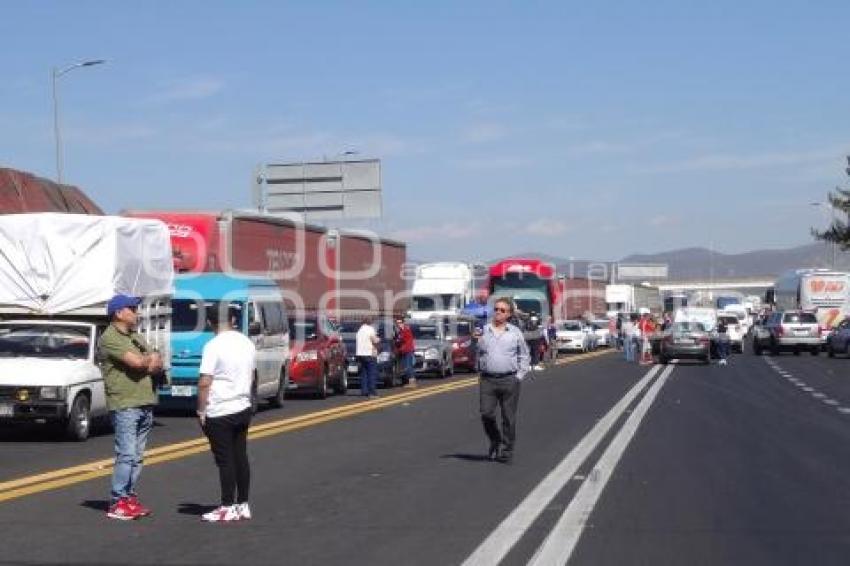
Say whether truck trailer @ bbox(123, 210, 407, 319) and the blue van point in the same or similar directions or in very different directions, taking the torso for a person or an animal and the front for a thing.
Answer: same or similar directions

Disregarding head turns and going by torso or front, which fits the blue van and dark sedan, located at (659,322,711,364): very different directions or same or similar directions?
very different directions

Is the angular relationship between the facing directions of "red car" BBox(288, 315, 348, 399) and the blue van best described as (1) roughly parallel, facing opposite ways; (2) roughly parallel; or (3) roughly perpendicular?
roughly parallel

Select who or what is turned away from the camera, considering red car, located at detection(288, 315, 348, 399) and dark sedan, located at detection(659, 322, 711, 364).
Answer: the dark sedan

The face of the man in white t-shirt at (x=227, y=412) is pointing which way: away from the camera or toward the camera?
away from the camera

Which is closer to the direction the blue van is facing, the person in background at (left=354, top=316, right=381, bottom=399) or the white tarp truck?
the white tarp truck

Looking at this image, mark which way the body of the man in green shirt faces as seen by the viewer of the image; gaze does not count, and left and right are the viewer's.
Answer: facing to the right of the viewer

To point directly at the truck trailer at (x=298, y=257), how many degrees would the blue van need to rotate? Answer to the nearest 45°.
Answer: approximately 135° to its right

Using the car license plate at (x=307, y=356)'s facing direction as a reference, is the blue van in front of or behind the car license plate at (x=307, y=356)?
in front

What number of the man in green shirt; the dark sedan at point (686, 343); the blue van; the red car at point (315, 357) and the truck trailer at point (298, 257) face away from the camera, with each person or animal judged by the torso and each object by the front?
1

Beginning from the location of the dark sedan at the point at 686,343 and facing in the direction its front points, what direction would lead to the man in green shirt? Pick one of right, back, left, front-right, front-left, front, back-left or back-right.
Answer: back

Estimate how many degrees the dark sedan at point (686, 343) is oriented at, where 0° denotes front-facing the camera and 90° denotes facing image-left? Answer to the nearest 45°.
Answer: approximately 180°

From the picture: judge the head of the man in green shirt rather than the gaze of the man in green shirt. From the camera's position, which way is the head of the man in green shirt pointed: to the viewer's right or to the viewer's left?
to the viewer's right

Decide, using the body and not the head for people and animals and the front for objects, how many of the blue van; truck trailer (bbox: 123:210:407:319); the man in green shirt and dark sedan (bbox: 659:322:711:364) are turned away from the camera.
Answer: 1

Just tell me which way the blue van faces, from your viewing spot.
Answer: facing the viewer and to the left of the viewer
